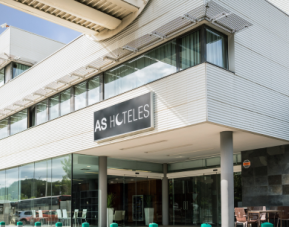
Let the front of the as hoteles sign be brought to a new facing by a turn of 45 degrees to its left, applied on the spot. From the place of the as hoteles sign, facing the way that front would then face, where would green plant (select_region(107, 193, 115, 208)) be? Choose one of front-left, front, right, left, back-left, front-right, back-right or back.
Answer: back

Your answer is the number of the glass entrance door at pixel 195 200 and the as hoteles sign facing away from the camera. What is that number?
0

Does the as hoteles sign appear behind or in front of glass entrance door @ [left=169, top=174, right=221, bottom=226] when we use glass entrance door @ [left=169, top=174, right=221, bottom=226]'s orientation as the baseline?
in front

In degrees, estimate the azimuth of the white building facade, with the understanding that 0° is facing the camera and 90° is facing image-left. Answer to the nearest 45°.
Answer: approximately 45°

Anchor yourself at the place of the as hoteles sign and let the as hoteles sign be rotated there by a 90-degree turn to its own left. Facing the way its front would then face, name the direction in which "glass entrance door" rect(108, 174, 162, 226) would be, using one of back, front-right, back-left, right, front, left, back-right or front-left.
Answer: back-left

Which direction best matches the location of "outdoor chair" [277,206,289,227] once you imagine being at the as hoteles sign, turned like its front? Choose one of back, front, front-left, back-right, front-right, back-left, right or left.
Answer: back-left

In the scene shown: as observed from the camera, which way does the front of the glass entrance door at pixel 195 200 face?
facing the viewer and to the left of the viewer

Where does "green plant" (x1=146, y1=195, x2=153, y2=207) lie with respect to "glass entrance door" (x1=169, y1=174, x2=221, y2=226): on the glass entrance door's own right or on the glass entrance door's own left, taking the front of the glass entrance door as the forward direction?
on the glass entrance door's own right
